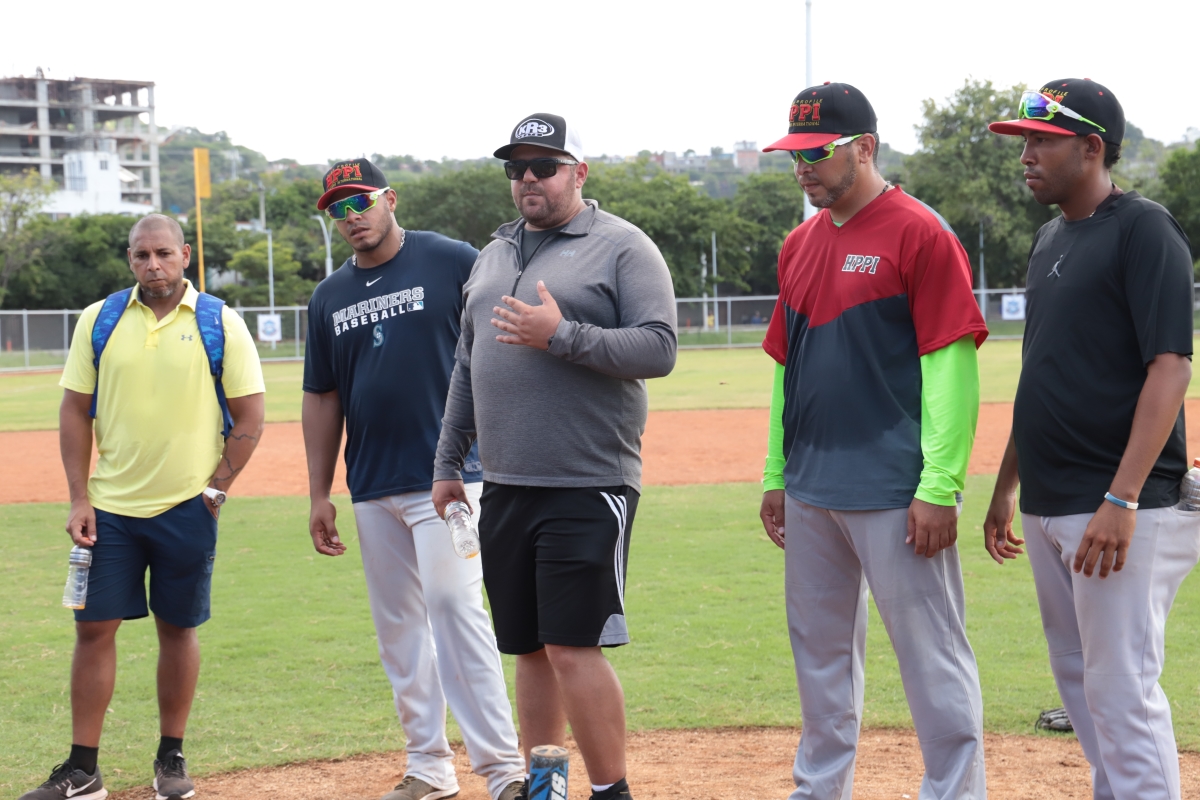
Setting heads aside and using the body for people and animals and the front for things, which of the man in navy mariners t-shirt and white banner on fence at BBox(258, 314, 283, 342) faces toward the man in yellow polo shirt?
the white banner on fence

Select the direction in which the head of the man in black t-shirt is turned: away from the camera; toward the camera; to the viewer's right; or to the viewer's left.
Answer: to the viewer's left

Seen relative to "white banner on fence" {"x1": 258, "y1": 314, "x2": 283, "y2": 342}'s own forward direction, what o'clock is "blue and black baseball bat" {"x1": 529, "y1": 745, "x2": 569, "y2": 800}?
The blue and black baseball bat is roughly at 12 o'clock from the white banner on fence.

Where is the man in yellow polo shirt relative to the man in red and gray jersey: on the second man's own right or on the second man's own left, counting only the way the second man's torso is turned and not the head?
on the second man's own right

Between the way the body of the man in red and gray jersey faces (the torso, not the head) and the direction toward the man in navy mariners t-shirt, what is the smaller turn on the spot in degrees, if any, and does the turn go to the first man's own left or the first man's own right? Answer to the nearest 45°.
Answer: approximately 90° to the first man's own right

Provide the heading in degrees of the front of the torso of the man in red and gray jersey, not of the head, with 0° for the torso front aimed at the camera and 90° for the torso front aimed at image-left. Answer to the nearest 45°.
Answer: approximately 45°

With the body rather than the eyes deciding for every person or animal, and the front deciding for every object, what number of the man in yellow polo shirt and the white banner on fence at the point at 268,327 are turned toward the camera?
2

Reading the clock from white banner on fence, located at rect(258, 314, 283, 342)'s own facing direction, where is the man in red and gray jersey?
The man in red and gray jersey is roughly at 12 o'clock from the white banner on fence.

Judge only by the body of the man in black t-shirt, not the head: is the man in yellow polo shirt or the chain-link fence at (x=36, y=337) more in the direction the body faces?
the man in yellow polo shirt
